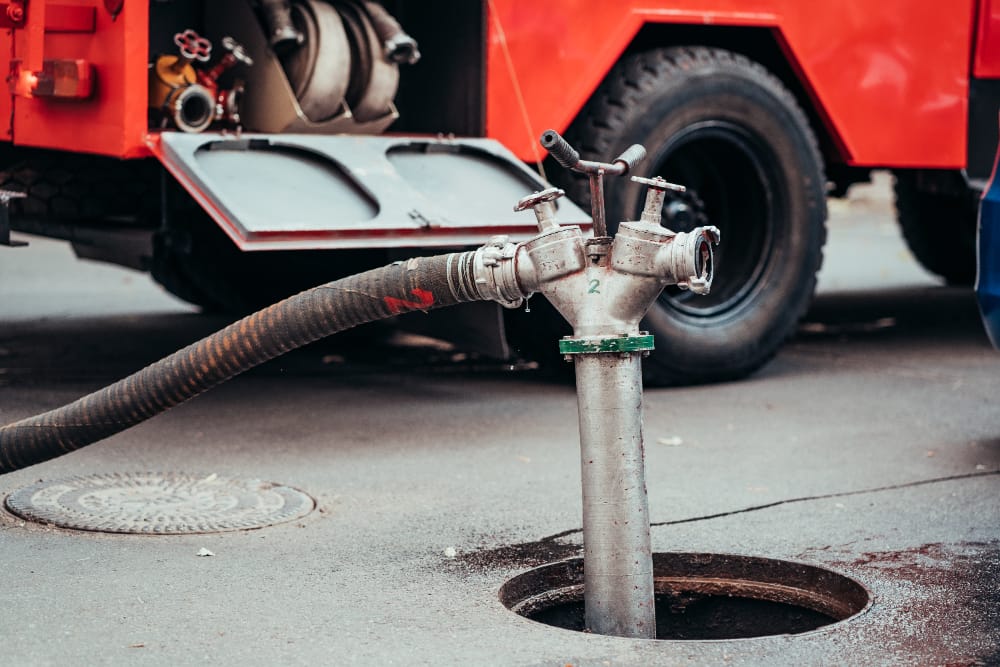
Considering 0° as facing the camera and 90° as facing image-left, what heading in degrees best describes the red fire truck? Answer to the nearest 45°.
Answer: approximately 225°
